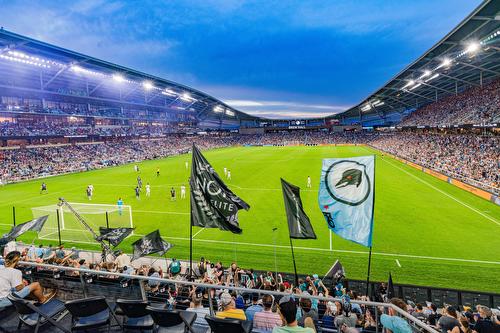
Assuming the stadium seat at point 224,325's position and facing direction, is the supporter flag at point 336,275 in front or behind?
in front

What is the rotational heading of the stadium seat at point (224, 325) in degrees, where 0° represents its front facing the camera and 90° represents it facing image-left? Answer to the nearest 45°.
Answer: approximately 180°

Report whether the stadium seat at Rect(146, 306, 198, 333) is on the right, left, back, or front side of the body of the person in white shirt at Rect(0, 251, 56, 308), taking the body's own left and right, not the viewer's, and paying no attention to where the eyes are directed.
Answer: right

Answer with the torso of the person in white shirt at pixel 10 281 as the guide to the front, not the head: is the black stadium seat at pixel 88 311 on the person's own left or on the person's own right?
on the person's own right

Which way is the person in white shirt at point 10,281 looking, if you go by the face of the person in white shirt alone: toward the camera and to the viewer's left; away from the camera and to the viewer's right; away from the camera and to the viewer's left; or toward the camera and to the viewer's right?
away from the camera and to the viewer's right

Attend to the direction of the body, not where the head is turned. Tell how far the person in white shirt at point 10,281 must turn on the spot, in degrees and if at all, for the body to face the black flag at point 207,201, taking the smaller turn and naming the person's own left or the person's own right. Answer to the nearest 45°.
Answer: approximately 45° to the person's own left

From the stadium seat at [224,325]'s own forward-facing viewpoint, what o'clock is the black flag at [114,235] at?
The black flag is roughly at 11 o'clock from the stadium seat.

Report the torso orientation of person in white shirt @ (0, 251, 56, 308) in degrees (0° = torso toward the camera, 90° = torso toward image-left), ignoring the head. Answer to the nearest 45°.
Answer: approximately 225°

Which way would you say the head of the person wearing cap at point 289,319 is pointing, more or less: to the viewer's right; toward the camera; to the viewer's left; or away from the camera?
away from the camera

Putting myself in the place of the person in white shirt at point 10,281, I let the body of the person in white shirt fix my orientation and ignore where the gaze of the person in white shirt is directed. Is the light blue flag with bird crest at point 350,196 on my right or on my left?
on my right

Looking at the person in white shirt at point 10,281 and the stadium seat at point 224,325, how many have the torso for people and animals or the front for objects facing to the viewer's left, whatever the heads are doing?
0
